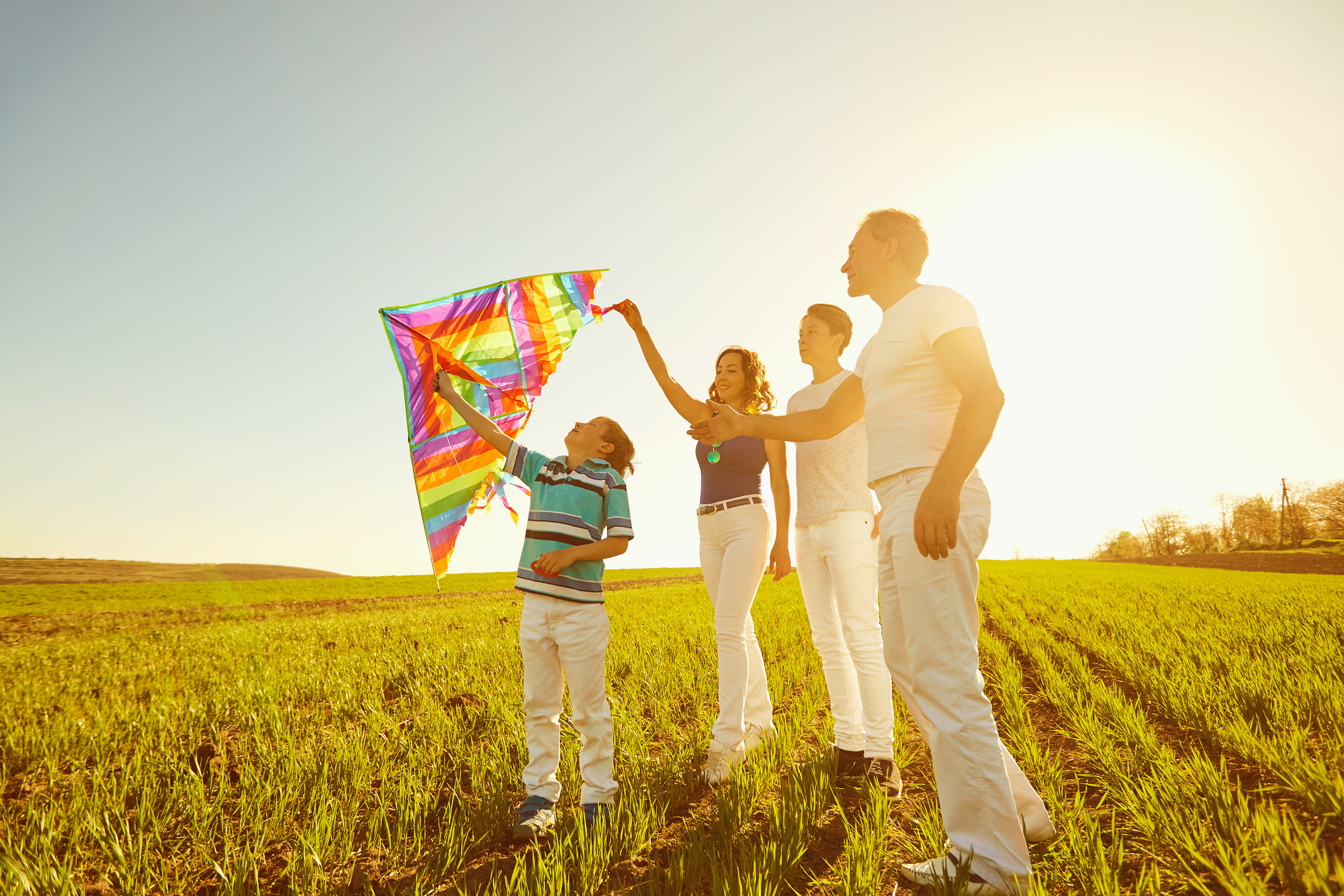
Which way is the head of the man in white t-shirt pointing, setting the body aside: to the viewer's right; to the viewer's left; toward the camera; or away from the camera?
to the viewer's left

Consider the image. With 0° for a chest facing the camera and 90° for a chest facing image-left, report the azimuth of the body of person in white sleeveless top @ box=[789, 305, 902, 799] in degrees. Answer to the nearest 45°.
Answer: approximately 45°

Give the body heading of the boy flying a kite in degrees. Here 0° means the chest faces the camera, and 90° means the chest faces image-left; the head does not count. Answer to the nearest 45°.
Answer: approximately 45°

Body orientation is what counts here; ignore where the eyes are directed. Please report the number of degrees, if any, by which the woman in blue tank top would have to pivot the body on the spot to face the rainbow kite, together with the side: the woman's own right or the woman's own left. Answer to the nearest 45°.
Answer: approximately 45° to the woman's own right

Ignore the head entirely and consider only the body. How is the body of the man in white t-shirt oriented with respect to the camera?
to the viewer's left

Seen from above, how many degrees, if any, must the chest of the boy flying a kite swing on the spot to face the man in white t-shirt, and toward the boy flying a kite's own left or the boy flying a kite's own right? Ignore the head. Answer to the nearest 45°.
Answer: approximately 90° to the boy flying a kite's own left
